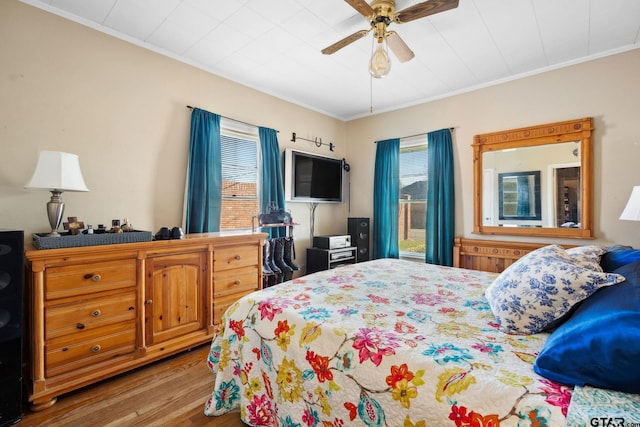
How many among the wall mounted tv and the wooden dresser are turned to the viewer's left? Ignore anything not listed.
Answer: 0

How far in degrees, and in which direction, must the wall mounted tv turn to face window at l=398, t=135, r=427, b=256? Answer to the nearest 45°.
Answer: approximately 45° to its left

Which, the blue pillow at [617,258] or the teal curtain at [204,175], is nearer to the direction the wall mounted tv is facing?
the blue pillow

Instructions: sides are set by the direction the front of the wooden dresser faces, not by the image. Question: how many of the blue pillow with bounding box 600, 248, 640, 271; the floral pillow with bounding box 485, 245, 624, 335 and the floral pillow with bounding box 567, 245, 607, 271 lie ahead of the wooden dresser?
3

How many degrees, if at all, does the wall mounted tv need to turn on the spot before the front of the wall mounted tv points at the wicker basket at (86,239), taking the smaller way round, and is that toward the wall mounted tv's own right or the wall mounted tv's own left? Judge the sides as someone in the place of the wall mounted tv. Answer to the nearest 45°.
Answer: approximately 90° to the wall mounted tv's own right

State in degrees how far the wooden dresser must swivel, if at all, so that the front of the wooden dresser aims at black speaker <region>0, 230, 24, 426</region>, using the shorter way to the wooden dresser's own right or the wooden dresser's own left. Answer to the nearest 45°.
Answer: approximately 135° to the wooden dresser's own right

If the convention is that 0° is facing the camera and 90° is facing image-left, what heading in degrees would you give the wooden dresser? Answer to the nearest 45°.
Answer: approximately 315°

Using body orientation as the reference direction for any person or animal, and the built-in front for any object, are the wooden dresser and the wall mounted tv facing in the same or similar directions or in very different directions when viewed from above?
same or similar directions

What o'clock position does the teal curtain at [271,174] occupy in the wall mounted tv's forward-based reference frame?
The teal curtain is roughly at 3 o'clock from the wall mounted tv.

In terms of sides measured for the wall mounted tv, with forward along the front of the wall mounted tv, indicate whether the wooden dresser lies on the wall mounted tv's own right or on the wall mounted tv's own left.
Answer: on the wall mounted tv's own right

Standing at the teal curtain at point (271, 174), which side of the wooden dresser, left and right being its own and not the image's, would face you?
left

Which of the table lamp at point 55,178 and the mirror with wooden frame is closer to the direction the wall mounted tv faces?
the mirror with wooden frame

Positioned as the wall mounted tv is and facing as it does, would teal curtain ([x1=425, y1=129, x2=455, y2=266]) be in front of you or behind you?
in front

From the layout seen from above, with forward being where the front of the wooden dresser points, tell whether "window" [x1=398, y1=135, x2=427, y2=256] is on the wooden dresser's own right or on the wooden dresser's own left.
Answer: on the wooden dresser's own left

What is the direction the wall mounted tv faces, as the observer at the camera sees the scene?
facing the viewer and to the right of the viewer

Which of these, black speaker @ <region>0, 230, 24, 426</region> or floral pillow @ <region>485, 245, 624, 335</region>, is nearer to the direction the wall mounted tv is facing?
the floral pillow

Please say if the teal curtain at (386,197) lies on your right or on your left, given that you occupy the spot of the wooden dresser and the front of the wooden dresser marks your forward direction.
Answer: on your left
